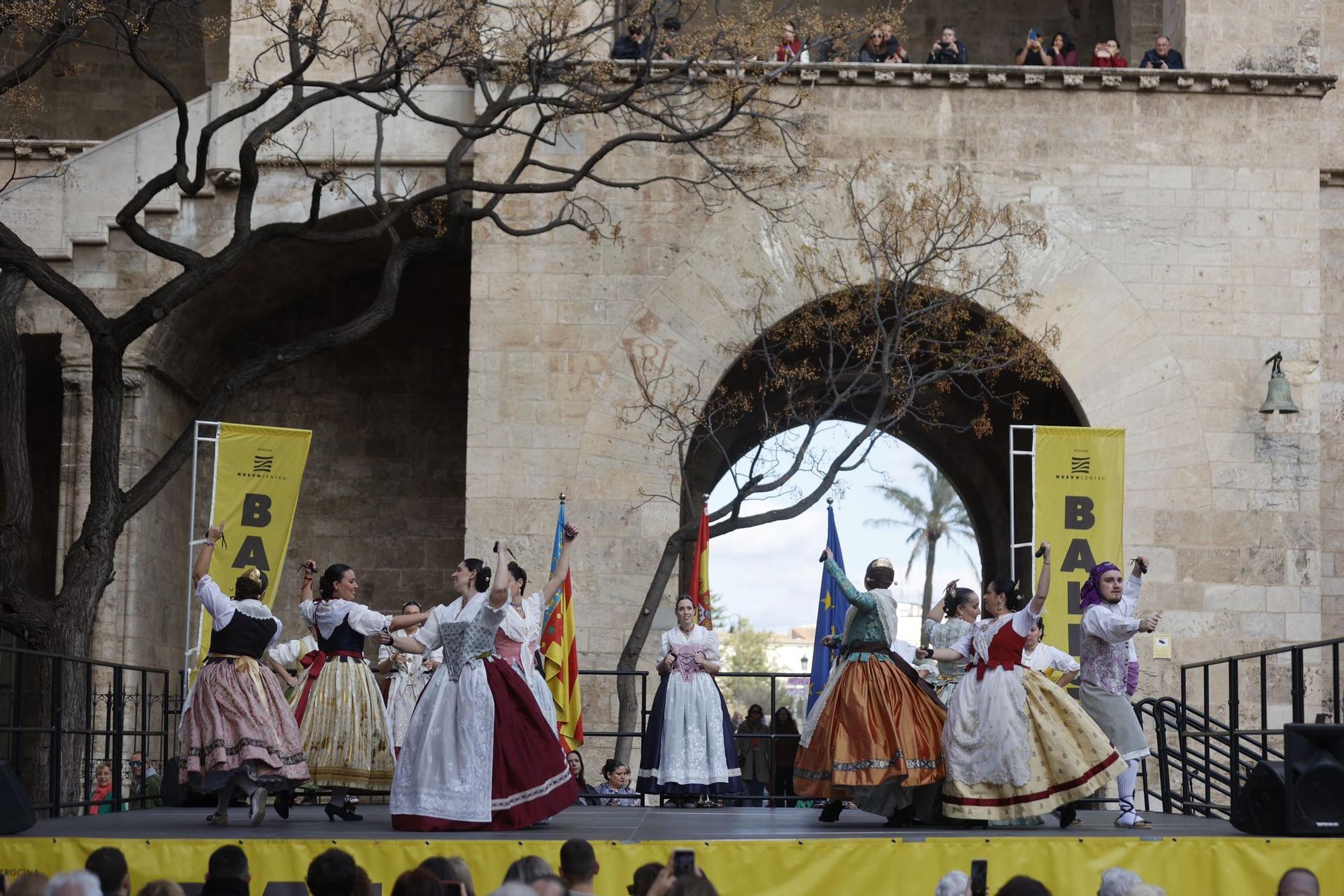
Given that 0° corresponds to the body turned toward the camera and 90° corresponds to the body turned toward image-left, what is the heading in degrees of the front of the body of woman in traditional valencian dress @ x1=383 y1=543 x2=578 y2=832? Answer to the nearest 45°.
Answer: approximately 45°

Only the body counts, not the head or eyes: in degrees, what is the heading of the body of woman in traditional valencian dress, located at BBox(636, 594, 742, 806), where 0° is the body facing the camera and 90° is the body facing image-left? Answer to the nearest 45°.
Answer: approximately 0°

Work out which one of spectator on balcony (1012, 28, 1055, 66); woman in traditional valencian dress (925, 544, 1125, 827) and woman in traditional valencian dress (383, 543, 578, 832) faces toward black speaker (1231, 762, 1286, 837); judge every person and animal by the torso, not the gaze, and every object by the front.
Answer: the spectator on balcony

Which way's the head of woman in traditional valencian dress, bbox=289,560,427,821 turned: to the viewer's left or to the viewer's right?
to the viewer's right

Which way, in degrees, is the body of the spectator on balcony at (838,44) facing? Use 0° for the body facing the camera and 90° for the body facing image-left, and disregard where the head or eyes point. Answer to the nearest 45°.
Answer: approximately 45°

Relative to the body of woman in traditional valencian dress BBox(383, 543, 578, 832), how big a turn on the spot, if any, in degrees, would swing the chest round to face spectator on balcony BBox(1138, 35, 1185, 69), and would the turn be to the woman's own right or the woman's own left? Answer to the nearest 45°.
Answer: approximately 180°

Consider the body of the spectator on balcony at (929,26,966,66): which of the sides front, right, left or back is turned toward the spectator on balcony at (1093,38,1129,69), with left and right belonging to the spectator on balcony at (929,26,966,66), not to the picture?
left

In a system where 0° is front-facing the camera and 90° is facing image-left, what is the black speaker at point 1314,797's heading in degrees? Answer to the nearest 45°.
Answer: approximately 0°

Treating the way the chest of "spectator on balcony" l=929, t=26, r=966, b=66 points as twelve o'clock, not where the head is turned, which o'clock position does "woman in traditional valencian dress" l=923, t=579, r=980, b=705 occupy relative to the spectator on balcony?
The woman in traditional valencian dress is roughly at 12 o'clock from the spectator on balcony.
